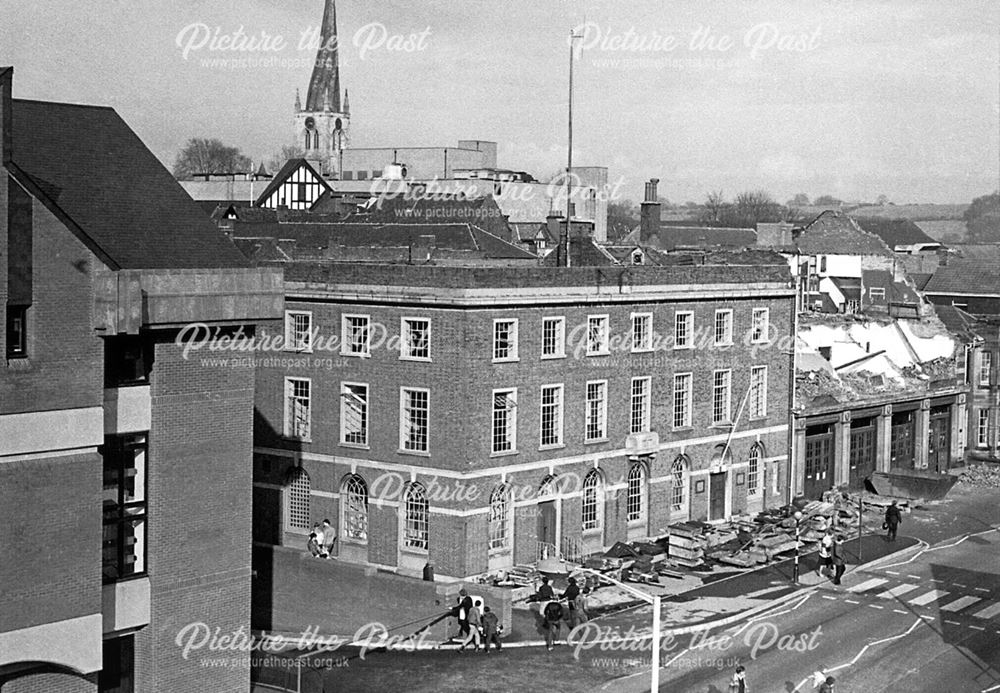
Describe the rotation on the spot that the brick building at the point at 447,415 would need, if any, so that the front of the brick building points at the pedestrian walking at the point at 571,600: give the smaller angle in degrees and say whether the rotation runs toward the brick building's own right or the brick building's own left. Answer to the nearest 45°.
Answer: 0° — it already faces them

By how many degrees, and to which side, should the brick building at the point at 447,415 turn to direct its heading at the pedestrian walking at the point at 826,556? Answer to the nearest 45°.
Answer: approximately 45° to its left

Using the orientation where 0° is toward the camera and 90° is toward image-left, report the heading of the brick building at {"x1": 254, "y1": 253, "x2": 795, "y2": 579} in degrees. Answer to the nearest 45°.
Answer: approximately 315°

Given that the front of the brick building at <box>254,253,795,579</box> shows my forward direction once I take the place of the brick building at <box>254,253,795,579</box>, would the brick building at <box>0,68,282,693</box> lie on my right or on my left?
on my right

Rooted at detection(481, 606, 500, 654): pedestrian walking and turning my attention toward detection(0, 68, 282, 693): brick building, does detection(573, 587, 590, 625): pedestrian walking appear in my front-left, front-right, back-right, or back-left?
back-left

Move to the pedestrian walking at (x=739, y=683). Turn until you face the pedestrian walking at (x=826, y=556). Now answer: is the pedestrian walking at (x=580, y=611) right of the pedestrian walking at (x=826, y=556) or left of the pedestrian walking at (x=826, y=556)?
left

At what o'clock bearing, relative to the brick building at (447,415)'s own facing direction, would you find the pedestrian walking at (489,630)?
The pedestrian walking is roughly at 1 o'clock from the brick building.

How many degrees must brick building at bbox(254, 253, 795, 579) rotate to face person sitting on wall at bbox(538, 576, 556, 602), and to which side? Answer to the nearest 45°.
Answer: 0° — it already faces them
